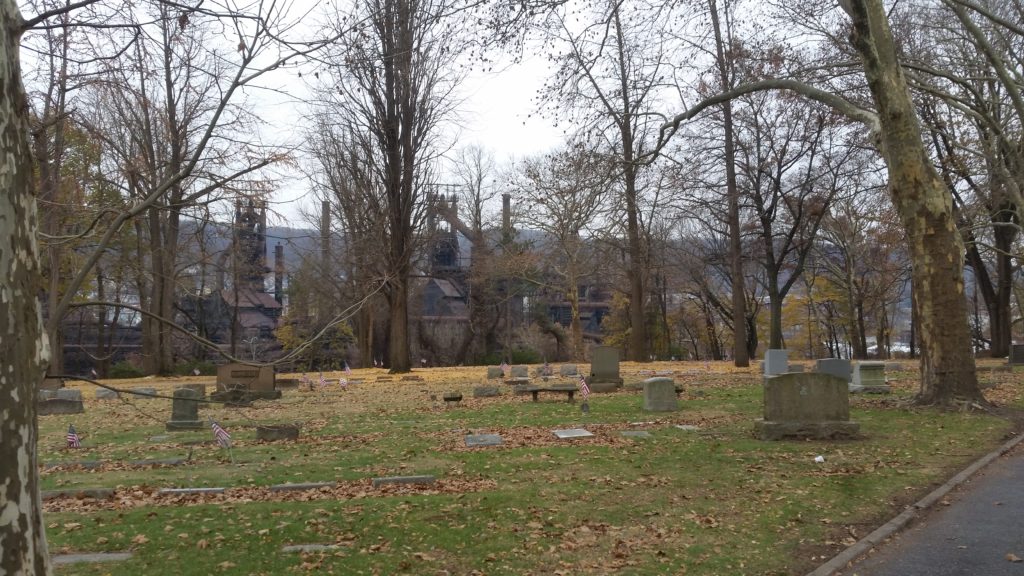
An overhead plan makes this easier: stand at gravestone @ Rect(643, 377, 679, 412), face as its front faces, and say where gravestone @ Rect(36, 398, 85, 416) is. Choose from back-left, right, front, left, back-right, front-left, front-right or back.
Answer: right

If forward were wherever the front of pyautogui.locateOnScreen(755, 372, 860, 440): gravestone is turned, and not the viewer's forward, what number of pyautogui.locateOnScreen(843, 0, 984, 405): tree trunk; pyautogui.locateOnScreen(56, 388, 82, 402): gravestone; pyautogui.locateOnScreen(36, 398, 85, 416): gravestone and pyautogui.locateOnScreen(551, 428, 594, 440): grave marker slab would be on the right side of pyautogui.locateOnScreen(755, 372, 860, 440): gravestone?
3

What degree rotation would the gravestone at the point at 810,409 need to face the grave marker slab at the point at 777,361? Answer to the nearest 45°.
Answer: approximately 180°

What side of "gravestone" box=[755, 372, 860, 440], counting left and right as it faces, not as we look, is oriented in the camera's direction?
front

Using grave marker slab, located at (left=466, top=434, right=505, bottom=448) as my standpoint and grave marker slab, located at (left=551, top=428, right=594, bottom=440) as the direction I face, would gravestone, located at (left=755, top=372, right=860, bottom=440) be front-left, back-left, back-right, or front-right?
front-right

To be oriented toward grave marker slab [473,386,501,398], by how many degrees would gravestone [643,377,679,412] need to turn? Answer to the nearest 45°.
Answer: approximately 135° to its right

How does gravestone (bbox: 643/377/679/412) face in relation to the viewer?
toward the camera

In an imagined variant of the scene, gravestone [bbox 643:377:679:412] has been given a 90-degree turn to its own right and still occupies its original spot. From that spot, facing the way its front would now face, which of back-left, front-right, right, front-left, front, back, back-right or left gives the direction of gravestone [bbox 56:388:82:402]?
front

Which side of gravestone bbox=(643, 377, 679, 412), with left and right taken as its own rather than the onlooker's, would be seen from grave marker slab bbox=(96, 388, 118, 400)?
right

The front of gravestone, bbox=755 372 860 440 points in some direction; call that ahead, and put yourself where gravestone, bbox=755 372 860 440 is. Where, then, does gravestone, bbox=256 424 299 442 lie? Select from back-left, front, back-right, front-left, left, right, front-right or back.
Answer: right

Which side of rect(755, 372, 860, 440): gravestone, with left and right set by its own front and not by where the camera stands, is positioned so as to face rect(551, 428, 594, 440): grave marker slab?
right

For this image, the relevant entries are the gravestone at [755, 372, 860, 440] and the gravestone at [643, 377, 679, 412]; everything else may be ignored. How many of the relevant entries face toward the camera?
2
